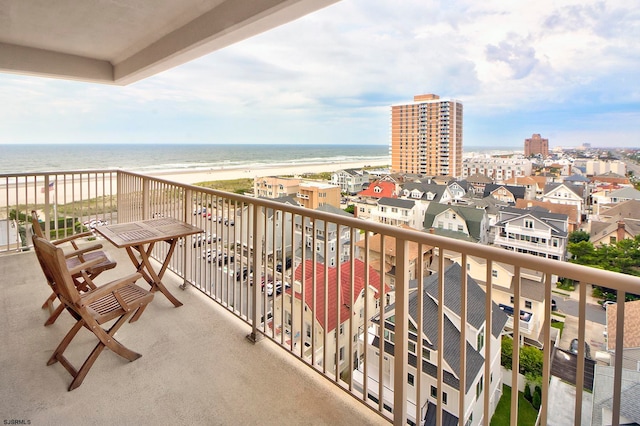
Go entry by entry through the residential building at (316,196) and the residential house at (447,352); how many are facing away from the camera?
0

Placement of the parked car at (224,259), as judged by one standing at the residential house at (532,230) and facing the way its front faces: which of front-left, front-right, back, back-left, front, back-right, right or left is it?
front-right

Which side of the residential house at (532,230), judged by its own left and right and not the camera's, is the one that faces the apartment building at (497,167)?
back

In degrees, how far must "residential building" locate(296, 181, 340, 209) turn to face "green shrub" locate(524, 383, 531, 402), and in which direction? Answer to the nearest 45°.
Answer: approximately 45° to its left

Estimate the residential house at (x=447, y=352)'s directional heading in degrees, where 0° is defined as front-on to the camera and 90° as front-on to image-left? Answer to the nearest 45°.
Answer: approximately 45°

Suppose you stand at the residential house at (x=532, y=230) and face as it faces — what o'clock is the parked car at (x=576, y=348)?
The parked car is roughly at 12 o'clock from the residential house.

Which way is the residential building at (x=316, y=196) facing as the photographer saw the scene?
facing the viewer and to the left of the viewer

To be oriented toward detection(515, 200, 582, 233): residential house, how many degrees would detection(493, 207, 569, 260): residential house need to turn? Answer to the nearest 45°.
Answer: approximately 180°

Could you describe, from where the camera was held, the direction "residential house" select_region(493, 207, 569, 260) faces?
facing the viewer

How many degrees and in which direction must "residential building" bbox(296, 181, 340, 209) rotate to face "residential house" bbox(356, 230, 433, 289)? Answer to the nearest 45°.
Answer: approximately 45° to its left

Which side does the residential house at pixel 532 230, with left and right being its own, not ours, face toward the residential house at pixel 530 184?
back

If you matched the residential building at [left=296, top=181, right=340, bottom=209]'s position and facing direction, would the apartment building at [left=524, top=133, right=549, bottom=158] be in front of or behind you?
behind

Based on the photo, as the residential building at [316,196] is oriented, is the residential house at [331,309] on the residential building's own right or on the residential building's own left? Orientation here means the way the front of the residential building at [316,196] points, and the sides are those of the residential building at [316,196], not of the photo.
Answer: on the residential building's own left
